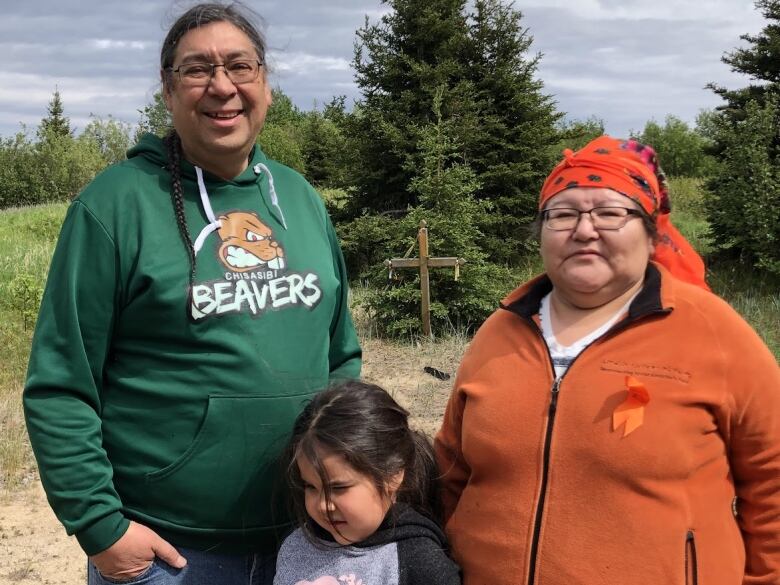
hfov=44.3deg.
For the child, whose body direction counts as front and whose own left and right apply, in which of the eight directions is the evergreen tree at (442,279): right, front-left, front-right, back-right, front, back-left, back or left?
back-right

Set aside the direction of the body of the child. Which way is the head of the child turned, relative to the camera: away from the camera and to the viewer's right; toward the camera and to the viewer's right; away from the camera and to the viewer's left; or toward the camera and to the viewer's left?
toward the camera and to the viewer's left

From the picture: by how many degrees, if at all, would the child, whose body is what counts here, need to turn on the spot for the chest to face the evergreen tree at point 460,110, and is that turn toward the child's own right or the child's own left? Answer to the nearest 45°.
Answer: approximately 135° to the child's own right

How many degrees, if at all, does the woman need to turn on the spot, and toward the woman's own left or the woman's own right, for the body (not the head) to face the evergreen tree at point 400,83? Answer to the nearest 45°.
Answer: approximately 135° to the woman's own right

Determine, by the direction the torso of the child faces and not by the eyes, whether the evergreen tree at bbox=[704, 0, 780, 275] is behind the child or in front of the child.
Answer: behind

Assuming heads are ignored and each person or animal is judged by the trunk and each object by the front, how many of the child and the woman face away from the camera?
0

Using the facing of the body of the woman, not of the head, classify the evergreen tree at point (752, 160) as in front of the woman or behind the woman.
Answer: behind
